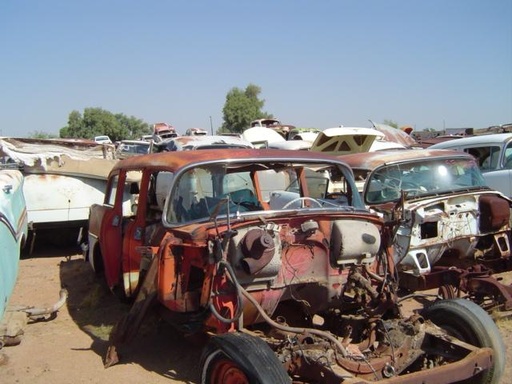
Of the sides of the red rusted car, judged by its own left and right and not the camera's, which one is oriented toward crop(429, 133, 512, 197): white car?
left

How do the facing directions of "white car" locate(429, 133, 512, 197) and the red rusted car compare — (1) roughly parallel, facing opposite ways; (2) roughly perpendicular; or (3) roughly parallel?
roughly parallel

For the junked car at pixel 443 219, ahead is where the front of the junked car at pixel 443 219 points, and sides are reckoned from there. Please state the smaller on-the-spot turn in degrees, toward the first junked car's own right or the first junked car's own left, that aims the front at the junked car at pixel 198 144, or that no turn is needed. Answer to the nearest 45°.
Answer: approximately 180°

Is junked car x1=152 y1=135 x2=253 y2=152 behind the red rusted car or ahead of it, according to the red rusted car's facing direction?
behind

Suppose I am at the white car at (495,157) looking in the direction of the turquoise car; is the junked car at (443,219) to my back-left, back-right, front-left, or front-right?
front-left

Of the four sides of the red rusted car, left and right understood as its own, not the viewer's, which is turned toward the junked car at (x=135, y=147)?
back

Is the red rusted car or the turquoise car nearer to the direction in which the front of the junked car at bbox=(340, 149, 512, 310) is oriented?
the red rusted car

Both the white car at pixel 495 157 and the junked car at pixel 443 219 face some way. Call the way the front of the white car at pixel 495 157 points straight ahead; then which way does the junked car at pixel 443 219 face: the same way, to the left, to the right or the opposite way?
the same way

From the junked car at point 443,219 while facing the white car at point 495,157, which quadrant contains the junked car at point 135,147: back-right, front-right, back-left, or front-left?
front-left

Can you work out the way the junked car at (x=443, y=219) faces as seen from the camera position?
facing the viewer and to the right of the viewer

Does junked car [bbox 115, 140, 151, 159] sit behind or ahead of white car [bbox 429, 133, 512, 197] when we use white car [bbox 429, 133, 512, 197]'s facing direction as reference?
behind

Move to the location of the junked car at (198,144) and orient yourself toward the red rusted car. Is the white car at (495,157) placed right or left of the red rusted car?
left

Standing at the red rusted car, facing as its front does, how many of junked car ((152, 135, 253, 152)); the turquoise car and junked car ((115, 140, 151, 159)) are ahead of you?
0

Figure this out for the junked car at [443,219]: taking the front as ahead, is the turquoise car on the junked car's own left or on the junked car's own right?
on the junked car's own right

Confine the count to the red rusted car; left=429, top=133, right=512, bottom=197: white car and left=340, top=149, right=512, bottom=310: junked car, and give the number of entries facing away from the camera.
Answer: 0
